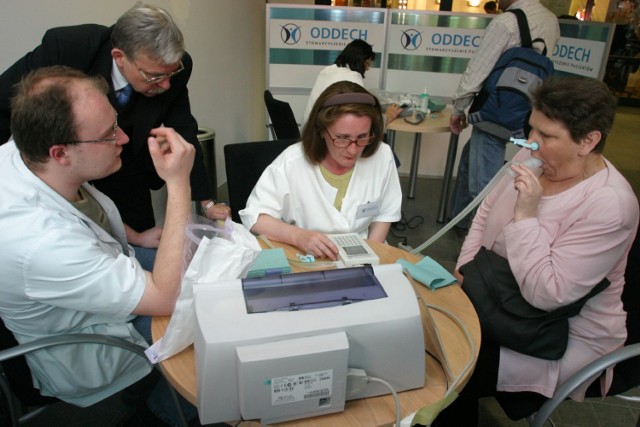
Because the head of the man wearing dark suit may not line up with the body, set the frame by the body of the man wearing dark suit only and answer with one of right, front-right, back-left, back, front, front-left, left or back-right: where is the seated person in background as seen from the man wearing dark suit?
left

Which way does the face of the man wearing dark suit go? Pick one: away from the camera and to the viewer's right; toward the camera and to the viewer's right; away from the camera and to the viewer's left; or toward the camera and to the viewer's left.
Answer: toward the camera and to the viewer's right

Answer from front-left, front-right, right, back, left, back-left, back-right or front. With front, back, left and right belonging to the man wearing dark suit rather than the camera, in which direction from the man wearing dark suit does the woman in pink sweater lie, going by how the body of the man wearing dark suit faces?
front

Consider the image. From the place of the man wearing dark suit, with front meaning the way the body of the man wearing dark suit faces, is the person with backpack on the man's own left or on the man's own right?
on the man's own left

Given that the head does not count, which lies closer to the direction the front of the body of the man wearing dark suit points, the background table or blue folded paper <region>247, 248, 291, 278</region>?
the blue folded paper

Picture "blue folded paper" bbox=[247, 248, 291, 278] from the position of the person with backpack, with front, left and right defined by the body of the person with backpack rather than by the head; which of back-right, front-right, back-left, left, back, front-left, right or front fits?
back-left

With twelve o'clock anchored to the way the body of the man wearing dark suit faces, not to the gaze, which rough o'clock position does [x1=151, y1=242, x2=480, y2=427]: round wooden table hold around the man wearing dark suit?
The round wooden table is roughly at 1 o'clock from the man wearing dark suit.

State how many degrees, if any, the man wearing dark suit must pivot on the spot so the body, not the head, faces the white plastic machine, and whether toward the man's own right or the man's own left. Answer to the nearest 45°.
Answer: approximately 45° to the man's own right

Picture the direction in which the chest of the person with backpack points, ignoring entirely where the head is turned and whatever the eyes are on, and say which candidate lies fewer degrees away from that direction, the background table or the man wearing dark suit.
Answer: the background table

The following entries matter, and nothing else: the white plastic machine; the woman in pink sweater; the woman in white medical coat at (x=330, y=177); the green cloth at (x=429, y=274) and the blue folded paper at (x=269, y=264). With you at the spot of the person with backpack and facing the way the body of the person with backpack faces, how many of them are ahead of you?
0

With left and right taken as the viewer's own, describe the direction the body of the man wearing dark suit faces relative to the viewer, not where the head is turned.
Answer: facing the viewer and to the right of the viewer

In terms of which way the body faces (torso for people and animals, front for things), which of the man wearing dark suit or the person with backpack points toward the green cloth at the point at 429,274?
the man wearing dark suit

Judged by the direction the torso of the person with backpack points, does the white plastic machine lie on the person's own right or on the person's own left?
on the person's own left

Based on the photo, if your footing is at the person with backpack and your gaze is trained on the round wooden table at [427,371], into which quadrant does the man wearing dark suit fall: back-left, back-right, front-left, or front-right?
front-right

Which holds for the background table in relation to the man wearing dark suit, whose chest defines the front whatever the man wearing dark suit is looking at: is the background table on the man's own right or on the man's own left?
on the man's own left

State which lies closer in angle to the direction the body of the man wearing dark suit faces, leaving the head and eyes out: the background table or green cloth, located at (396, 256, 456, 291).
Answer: the green cloth

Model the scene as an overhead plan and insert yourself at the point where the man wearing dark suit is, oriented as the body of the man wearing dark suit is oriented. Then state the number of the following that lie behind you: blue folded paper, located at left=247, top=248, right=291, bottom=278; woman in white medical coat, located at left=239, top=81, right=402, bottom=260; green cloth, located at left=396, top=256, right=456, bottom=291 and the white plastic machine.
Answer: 0

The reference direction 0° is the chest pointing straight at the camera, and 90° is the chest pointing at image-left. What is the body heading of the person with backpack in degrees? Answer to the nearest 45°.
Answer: approximately 135°

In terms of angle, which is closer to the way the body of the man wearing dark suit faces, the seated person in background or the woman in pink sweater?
the woman in pink sweater

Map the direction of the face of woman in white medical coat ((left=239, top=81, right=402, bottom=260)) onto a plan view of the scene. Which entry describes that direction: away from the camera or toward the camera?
toward the camera

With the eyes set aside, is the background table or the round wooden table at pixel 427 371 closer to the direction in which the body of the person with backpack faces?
the background table

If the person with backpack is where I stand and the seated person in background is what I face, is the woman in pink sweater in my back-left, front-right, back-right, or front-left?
back-left
